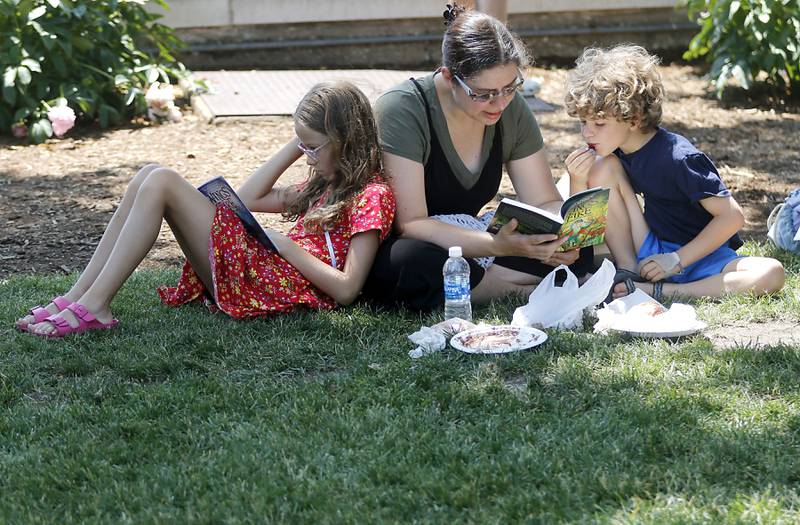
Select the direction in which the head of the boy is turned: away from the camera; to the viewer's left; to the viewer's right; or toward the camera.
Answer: to the viewer's left

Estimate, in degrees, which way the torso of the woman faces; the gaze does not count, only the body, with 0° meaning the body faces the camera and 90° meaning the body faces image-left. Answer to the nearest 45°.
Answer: approximately 315°

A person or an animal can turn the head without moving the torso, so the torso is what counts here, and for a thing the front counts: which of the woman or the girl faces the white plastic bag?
the woman

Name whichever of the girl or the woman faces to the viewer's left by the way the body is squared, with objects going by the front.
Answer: the girl

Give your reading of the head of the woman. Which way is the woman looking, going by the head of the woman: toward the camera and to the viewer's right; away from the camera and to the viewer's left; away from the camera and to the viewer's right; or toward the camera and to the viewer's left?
toward the camera and to the viewer's right

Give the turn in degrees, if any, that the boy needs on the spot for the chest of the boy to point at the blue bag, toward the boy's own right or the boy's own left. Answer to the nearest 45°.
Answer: approximately 180°

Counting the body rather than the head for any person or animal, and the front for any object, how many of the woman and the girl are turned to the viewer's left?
1

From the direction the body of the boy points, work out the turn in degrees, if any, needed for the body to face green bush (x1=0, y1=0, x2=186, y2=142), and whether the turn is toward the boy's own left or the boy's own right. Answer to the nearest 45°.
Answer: approximately 90° to the boy's own right

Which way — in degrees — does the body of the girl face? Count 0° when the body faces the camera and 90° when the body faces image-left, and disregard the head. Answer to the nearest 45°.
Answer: approximately 90°

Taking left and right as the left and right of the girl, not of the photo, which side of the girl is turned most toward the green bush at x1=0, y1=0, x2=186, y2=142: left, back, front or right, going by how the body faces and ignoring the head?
right

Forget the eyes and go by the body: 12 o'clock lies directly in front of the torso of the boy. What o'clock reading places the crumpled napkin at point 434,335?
The crumpled napkin is roughly at 12 o'clock from the boy.

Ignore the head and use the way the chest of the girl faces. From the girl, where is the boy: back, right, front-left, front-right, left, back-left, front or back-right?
back

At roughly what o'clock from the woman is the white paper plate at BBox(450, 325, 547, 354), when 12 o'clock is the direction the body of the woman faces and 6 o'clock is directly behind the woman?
The white paper plate is roughly at 1 o'clock from the woman.

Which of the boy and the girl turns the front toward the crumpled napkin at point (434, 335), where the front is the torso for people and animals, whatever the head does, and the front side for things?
the boy
